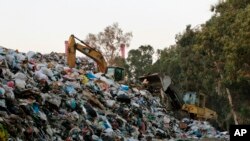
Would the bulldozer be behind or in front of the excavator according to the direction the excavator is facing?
behind

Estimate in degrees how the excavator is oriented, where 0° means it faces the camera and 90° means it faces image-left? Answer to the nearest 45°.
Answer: approximately 90°

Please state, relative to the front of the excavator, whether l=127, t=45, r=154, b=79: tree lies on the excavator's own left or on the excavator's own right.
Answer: on the excavator's own right
